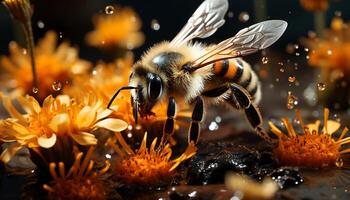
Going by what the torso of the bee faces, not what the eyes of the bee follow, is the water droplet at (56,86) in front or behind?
in front

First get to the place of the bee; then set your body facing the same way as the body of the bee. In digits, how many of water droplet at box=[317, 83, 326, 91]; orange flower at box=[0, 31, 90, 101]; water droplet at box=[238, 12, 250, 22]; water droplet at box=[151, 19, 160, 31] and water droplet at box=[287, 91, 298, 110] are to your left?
0

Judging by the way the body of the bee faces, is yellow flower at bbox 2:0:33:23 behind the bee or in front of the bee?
in front

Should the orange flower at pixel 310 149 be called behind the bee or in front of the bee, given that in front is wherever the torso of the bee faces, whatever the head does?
behind

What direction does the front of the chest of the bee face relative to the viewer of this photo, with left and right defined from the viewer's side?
facing to the left of the viewer

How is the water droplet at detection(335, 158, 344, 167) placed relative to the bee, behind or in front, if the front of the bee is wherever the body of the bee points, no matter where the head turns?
behind

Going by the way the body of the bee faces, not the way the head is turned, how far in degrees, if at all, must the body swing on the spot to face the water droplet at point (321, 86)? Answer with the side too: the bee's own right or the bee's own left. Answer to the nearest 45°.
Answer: approximately 135° to the bee's own right

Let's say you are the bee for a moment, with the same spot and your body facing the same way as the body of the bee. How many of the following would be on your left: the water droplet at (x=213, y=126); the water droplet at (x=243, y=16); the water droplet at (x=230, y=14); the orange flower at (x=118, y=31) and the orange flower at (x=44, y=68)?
0

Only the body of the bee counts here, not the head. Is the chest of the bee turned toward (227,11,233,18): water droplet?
no

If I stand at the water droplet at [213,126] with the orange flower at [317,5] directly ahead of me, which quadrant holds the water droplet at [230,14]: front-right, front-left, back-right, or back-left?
front-left

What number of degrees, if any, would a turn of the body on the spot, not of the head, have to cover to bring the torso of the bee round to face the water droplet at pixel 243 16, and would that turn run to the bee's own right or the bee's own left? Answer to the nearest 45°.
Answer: approximately 90° to the bee's own right
